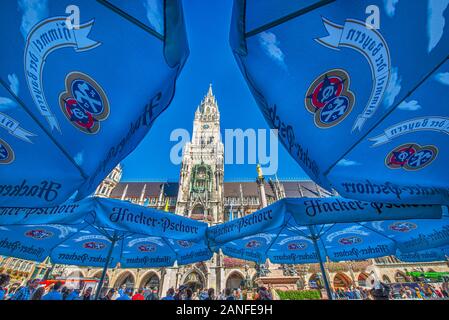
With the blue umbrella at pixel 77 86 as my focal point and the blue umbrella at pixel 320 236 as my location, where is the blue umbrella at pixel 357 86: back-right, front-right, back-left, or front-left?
front-left

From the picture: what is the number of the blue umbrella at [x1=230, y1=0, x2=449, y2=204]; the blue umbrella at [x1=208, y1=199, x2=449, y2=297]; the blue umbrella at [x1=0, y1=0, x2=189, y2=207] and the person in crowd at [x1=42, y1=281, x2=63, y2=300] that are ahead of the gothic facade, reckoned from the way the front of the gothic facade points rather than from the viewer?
4

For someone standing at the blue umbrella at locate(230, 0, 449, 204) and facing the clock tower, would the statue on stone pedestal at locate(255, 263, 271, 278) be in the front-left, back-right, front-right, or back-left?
front-right

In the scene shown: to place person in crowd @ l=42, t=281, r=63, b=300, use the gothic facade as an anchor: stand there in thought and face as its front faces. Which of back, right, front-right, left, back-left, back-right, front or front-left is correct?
front

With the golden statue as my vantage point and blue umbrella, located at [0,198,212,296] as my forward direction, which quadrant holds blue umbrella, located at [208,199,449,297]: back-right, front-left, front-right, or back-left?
front-left

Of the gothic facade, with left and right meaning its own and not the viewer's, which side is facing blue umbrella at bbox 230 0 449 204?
front

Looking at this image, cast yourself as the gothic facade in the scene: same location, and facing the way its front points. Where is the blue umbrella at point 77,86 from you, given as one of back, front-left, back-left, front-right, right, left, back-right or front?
front

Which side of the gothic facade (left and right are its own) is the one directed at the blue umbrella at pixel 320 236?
front

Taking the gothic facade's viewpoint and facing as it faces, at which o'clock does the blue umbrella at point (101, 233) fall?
The blue umbrella is roughly at 12 o'clock from the gothic facade.

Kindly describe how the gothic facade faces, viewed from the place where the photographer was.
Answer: facing the viewer
